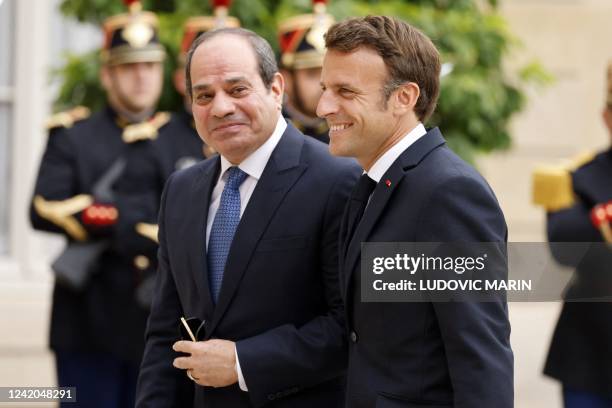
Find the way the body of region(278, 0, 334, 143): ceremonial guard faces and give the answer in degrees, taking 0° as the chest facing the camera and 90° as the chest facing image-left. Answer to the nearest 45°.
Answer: approximately 315°

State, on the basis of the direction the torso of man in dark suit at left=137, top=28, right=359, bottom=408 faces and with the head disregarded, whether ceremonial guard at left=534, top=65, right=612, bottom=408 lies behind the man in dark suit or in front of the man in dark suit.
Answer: behind

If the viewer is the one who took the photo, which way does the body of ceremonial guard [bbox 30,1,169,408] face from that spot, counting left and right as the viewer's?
facing the viewer and to the right of the viewer

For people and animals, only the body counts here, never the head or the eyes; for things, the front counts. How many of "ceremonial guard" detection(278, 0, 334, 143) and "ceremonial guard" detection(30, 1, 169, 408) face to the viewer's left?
0

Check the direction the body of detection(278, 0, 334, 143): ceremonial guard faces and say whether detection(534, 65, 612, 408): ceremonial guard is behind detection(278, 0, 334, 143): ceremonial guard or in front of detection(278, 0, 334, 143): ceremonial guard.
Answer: in front

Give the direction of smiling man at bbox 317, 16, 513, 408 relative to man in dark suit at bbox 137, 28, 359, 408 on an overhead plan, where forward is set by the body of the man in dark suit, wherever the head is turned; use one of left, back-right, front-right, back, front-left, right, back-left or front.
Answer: left

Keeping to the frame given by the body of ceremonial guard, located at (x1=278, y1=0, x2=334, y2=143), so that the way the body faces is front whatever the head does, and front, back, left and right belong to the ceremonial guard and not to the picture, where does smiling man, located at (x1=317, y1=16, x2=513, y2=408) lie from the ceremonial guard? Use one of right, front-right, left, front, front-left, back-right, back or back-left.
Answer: front-right

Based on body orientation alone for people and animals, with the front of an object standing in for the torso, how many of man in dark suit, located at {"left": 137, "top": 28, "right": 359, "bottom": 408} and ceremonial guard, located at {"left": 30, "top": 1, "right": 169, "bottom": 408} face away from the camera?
0
